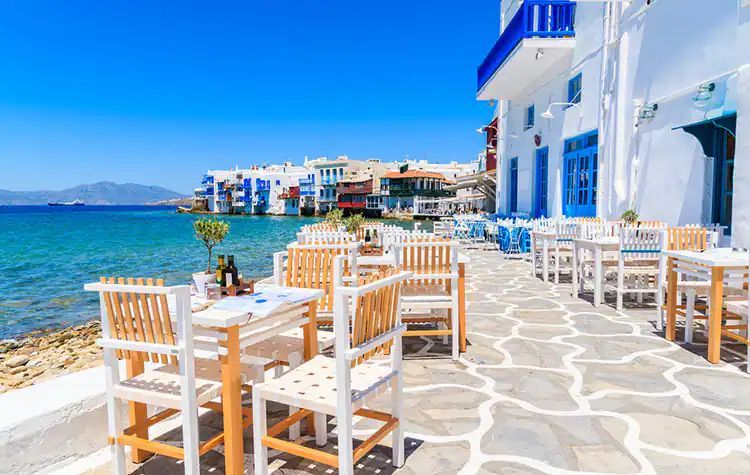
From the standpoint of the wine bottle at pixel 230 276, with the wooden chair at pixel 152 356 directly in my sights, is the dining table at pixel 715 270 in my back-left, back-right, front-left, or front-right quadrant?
back-left

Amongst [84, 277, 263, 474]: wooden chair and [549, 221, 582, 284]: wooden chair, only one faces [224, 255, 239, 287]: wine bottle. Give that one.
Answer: [84, 277, 263, 474]: wooden chair

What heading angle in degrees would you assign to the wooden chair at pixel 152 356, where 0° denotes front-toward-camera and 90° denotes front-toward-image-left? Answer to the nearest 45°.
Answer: approximately 225°

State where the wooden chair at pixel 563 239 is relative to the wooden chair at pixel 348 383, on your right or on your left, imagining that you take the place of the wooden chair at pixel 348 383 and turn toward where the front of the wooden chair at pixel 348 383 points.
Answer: on your right

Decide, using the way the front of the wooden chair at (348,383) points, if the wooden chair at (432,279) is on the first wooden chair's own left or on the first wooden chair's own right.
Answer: on the first wooden chair's own right

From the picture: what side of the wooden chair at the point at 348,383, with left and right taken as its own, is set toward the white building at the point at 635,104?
right

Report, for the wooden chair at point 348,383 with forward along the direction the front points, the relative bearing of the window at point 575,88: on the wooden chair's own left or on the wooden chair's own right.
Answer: on the wooden chair's own right

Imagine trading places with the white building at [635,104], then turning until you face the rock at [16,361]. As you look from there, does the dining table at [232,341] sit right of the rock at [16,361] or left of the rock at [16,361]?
left

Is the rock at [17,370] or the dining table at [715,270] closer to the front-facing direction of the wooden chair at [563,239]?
the rock

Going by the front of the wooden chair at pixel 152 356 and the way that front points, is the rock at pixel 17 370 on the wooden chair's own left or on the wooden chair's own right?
on the wooden chair's own left

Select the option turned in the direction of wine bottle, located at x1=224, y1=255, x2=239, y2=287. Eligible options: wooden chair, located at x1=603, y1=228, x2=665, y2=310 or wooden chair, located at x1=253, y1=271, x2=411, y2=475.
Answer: wooden chair, located at x1=253, y1=271, x2=411, y2=475

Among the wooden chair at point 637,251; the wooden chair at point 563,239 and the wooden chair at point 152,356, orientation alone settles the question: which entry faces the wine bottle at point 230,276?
the wooden chair at point 152,356

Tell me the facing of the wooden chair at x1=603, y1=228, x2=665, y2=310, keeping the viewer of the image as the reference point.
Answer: facing away from the viewer and to the left of the viewer
